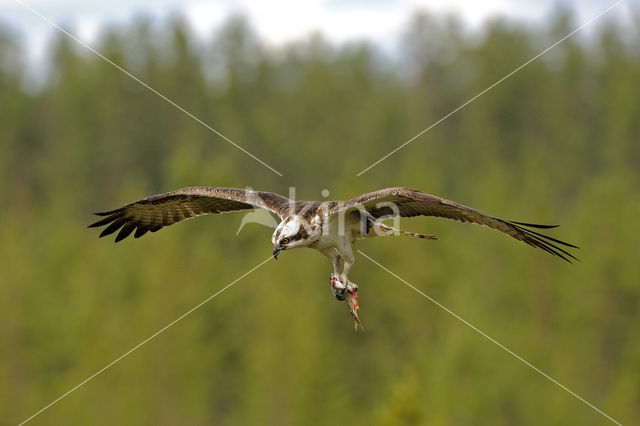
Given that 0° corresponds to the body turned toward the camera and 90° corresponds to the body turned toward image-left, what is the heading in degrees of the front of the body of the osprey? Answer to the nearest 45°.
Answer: approximately 45°
